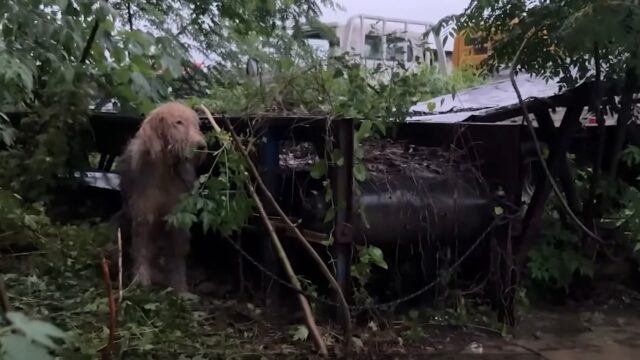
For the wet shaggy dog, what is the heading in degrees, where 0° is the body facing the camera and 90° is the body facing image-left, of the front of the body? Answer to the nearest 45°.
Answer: approximately 315°

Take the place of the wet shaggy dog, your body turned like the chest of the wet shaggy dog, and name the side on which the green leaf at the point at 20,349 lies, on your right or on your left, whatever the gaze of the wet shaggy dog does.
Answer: on your right

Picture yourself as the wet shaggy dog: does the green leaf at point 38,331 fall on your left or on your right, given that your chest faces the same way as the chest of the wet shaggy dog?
on your right

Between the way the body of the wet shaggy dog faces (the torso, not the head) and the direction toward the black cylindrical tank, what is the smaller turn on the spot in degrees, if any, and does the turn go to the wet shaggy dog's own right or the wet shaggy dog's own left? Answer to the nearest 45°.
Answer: approximately 45° to the wet shaggy dog's own left
